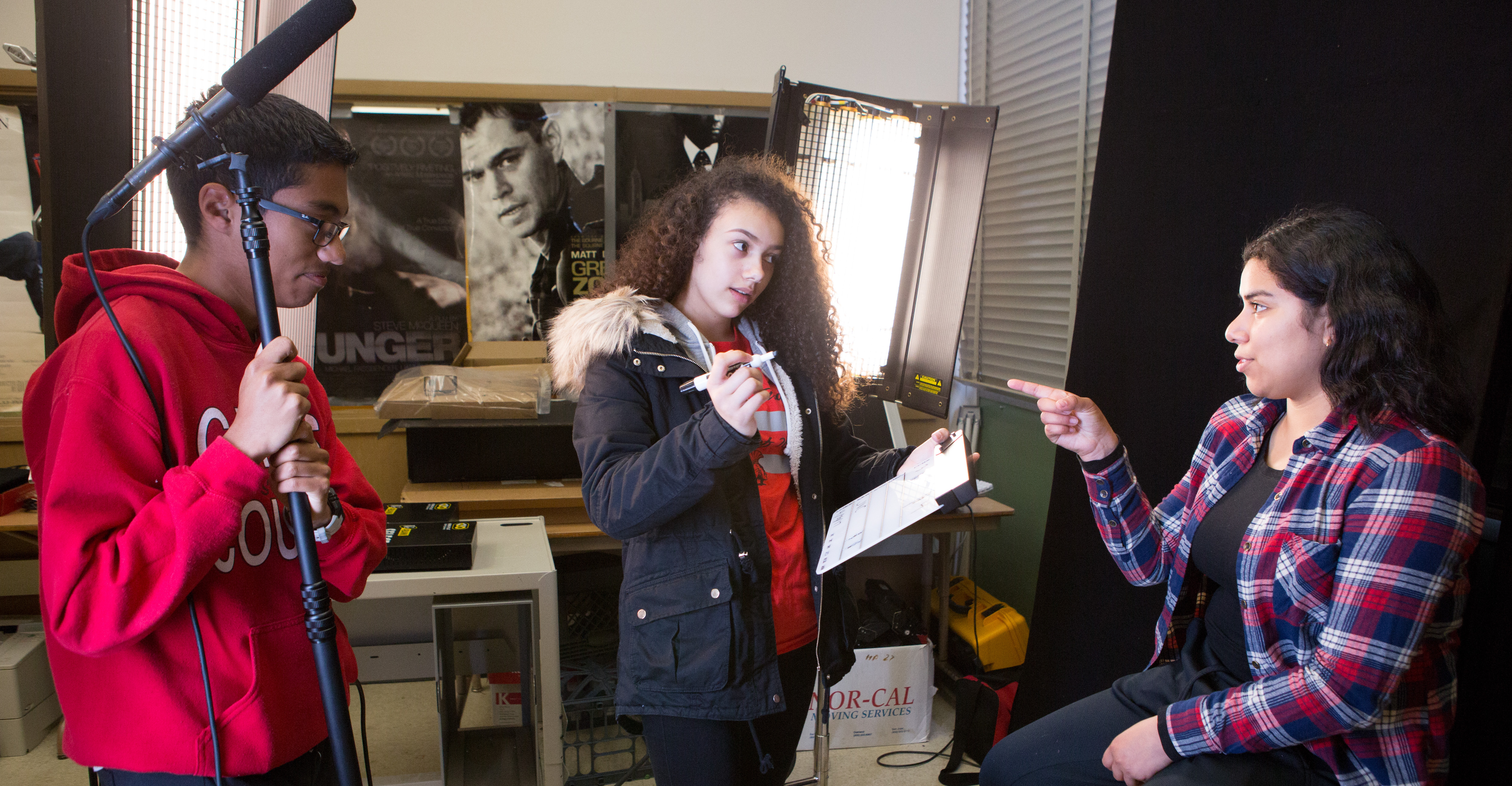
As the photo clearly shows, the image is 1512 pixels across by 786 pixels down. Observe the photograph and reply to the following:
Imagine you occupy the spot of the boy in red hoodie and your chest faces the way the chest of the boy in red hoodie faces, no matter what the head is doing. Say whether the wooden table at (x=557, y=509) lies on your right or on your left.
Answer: on your left

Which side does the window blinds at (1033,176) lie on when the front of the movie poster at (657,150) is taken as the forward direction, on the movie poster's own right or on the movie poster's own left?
on the movie poster's own left

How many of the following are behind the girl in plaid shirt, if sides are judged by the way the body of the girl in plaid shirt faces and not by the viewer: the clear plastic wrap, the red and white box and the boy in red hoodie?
0

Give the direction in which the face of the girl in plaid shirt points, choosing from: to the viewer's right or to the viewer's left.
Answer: to the viewer's left

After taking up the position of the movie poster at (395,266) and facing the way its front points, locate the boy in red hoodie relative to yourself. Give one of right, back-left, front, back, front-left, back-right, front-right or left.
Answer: front

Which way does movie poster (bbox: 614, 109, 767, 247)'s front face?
toward the camera

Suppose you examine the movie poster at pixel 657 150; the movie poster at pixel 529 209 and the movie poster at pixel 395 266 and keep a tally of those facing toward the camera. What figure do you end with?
3

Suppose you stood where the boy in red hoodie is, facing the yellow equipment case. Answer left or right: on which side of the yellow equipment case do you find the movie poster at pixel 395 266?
left

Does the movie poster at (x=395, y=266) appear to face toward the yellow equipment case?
no

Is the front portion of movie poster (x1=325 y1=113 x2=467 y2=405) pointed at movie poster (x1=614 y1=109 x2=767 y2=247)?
no

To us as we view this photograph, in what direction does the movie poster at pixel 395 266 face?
facing the viewer

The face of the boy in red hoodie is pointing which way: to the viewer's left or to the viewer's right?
to the viewer's right

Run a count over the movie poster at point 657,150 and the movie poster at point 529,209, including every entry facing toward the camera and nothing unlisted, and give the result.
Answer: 2

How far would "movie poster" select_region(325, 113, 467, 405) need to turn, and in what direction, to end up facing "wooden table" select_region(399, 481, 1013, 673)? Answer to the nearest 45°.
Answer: approximately 45° to its left

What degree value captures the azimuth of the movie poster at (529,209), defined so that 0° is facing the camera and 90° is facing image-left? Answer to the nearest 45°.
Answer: approximately 0°

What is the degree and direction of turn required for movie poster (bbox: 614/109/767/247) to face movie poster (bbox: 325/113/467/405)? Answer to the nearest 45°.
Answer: approximately 90° to its right

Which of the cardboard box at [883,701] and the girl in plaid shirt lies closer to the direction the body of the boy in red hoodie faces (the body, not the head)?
the girl in plaid shirt
